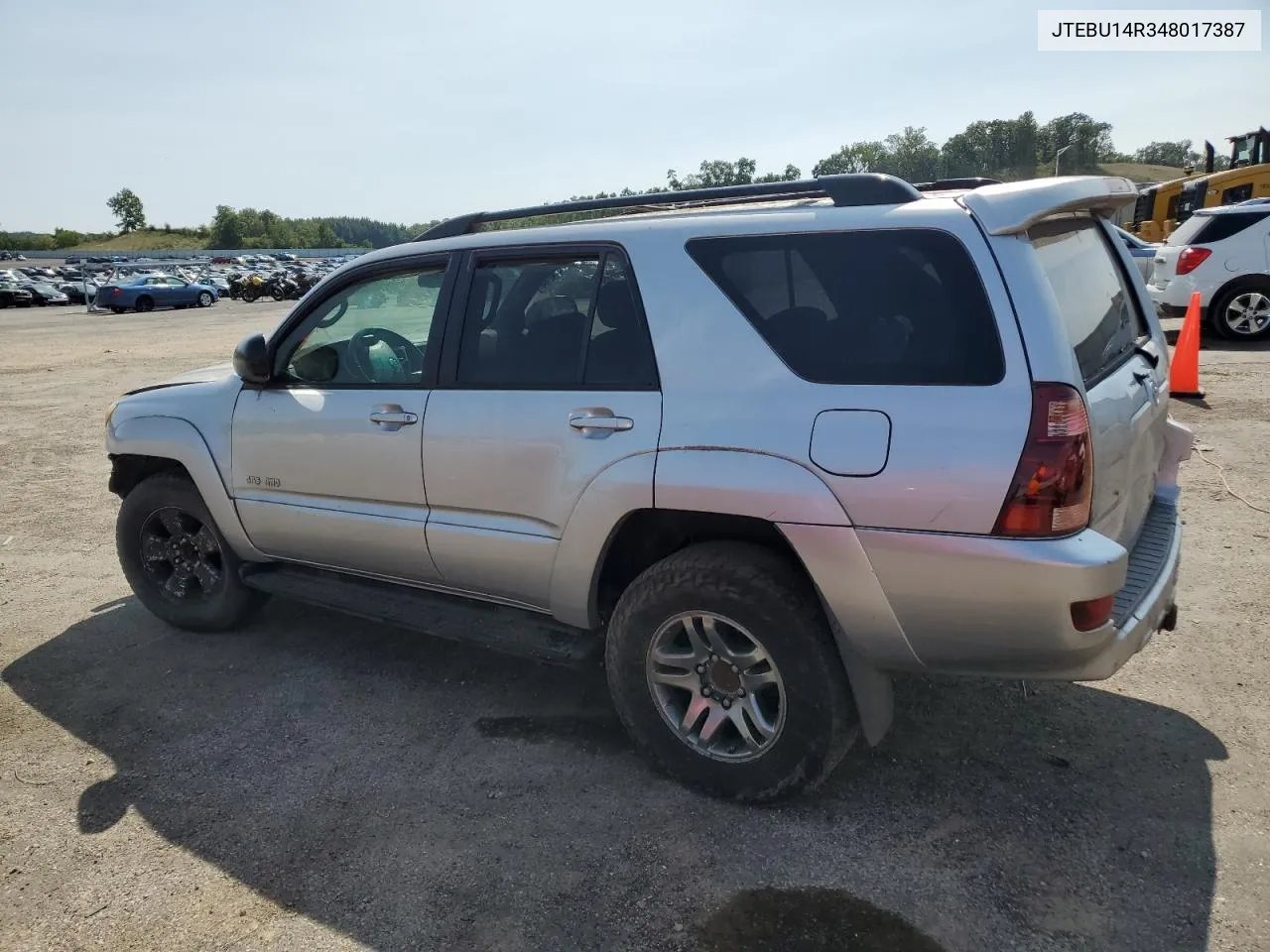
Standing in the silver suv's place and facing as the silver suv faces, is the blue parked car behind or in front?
in front

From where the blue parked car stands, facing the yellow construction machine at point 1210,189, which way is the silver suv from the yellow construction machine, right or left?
right

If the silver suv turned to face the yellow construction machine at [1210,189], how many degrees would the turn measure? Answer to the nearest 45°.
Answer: approximately 90° to its right

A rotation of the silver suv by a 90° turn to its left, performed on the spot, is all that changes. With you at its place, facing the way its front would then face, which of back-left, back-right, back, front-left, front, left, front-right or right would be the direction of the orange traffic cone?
back

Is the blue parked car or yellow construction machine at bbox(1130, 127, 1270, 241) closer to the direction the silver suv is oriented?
the blue parked car

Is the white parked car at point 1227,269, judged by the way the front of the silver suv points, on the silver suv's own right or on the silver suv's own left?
on the silver suv's own right

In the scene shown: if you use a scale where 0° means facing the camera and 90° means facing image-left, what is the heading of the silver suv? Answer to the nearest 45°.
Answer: approximately 135°
